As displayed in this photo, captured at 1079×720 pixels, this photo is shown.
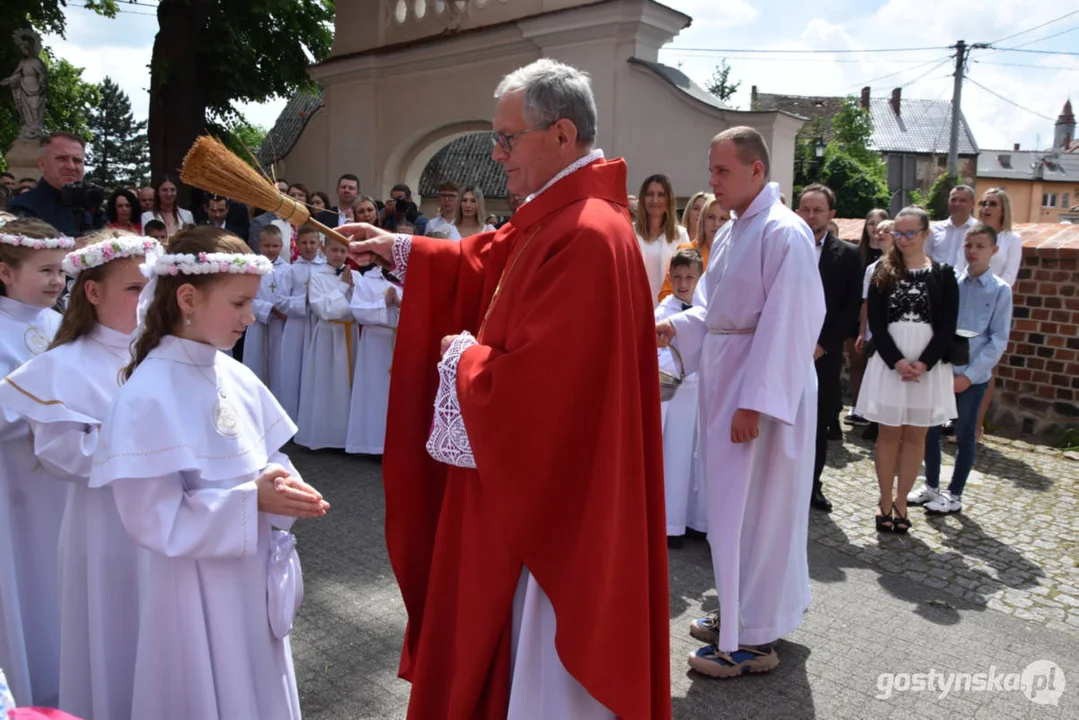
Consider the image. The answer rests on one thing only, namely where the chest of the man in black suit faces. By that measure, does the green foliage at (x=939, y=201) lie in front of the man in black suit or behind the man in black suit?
behind

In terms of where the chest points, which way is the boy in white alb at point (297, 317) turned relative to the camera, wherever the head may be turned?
toward the camera

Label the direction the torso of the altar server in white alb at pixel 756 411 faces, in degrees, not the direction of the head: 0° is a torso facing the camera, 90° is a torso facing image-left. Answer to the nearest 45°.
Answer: approximately 90°

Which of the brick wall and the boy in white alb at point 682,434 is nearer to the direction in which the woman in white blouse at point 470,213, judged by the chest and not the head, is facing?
the boy in white alb

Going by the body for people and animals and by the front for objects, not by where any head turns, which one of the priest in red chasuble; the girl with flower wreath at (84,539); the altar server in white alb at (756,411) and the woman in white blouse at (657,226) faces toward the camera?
the woman in white blouse

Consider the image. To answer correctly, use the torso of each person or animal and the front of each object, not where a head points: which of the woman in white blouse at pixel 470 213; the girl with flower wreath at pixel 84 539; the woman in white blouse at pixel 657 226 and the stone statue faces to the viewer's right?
the girl with flower wreath

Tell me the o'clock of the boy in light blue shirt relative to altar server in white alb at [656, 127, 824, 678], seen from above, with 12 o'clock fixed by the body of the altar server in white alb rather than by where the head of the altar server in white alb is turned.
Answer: The boy in light blue shirt is roughly at 4 o'clock from the altar server in white alb.

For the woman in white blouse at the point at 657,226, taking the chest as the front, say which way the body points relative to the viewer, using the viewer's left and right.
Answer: facing the viewer

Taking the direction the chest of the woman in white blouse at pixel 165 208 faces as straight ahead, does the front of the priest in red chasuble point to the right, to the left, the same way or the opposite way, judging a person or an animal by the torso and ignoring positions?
to the right

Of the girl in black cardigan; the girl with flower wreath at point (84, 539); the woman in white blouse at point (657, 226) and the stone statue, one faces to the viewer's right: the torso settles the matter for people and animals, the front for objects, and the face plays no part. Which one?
the girl with flower wreath

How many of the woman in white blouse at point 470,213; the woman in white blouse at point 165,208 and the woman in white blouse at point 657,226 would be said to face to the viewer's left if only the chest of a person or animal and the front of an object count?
0

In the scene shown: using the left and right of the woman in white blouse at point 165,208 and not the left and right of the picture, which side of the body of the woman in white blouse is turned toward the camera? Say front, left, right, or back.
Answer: front

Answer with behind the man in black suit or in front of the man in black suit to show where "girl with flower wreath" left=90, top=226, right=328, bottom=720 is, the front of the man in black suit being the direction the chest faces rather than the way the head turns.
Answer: in front
